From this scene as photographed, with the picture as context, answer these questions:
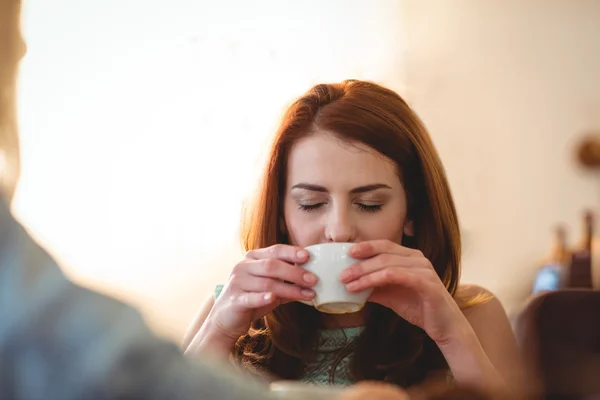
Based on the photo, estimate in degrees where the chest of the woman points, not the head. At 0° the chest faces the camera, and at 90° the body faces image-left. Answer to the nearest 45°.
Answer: approximately 0°

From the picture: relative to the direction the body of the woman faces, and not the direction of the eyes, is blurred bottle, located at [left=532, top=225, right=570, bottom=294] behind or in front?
behind

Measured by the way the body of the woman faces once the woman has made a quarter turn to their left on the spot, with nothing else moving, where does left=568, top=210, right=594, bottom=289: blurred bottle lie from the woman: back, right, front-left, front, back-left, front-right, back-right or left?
front-left
